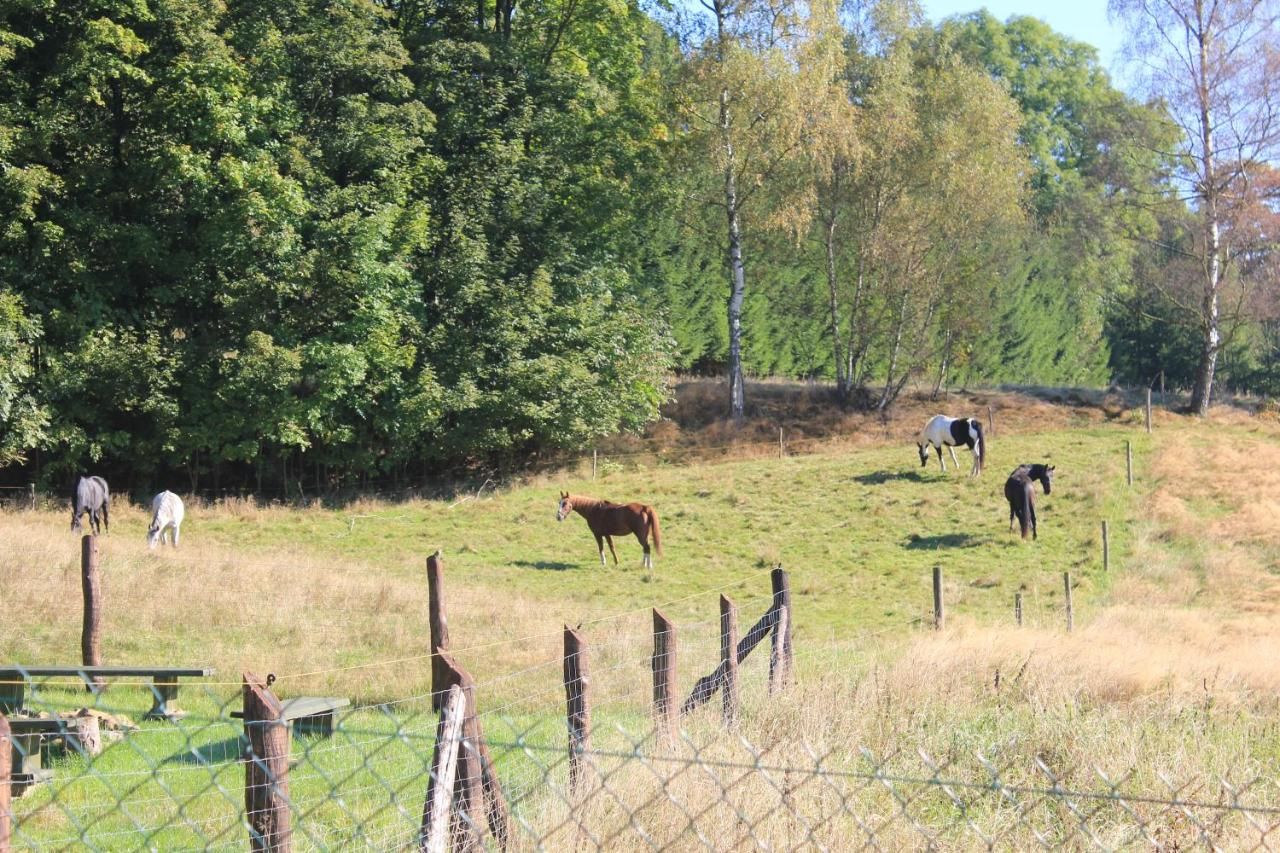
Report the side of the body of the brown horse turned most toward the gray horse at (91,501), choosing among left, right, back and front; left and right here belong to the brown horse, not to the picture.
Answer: front

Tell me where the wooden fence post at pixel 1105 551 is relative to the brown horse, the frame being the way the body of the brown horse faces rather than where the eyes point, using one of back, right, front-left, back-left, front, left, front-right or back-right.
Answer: back

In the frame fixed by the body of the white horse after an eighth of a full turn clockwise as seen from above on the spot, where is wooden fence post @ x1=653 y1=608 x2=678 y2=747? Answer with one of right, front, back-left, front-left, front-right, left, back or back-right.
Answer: left

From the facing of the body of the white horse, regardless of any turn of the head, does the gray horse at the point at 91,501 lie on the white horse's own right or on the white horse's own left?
on the white horse's own right

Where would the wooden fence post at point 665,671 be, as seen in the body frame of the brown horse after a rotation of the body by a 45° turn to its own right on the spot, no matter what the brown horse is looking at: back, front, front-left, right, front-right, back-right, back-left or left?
back-left

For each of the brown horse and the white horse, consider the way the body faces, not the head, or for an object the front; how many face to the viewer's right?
0

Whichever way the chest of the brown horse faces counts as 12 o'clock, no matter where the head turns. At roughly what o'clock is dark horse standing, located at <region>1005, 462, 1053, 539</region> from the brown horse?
The dark horse standing is roughly at 6 o'clock from the brown horse.

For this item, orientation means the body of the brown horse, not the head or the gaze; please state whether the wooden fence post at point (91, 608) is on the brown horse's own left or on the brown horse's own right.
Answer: on the brown horse's own left

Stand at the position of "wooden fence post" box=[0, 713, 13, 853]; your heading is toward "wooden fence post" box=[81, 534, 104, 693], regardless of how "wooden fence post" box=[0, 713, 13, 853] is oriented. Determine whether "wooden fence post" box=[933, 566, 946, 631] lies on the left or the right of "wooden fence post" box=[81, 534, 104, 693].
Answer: right

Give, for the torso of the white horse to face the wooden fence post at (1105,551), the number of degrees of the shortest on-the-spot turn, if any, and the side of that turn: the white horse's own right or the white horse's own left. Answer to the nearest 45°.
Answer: approximately 90° to the white horse's own left

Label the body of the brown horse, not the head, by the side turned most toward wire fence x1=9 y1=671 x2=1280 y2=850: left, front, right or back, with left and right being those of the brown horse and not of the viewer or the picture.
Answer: left

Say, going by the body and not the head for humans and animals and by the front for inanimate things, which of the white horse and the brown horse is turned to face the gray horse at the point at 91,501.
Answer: the brown horse

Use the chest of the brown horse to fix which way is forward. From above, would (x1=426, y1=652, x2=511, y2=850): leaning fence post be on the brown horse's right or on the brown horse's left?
on the brown horse's left

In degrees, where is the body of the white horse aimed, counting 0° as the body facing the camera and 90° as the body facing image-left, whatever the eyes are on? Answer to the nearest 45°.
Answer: approximately 45°

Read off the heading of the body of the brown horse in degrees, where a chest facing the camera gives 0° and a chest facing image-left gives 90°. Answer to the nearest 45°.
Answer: approximately 90°
